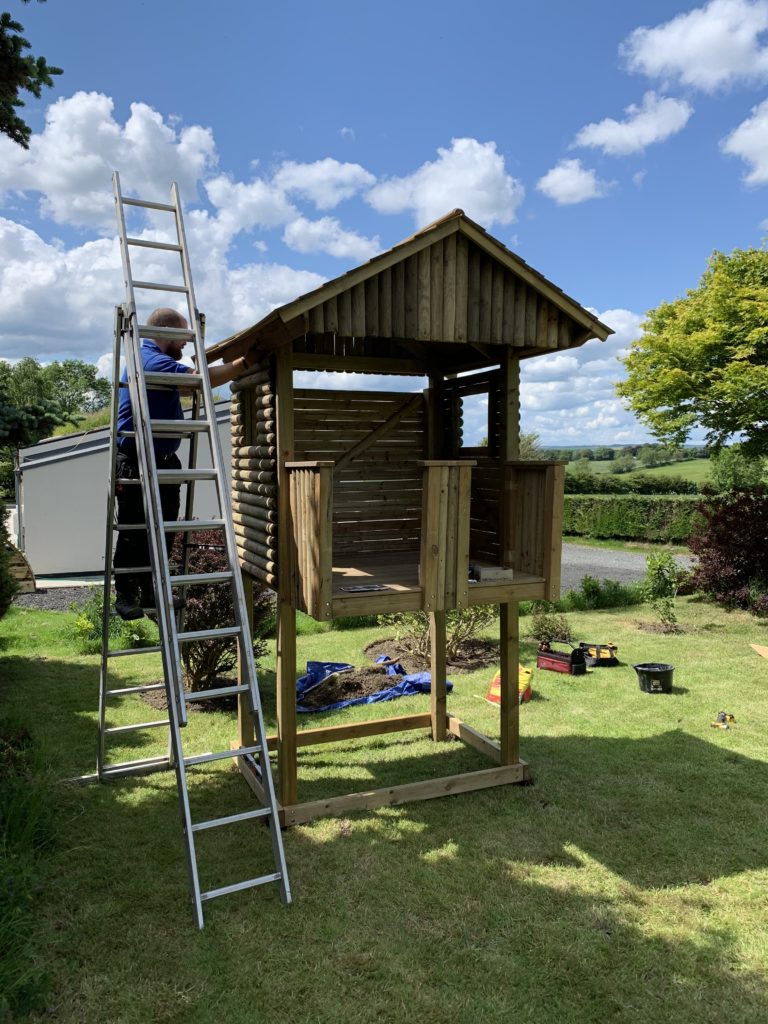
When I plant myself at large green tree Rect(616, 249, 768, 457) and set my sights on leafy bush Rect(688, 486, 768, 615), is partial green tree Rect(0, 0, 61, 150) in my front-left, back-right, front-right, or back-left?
front-right

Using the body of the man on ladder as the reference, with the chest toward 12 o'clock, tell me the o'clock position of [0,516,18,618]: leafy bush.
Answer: The leafy bush is roughly at 8 o'clock from the man on ladder.

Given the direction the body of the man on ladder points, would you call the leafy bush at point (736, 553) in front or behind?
in front

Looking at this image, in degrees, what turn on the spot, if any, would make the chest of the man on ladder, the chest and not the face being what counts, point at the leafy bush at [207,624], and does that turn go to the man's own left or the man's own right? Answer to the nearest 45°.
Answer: approximately 90° to the man's own left

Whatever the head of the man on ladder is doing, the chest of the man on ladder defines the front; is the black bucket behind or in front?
in front

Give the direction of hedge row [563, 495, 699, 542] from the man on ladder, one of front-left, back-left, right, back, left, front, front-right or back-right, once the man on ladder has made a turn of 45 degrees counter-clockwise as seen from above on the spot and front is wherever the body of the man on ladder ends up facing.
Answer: front

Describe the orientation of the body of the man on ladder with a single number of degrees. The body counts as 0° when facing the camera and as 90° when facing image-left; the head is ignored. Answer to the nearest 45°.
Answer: approximately 270°

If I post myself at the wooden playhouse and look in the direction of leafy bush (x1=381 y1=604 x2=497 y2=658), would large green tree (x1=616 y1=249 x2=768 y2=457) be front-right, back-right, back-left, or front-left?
front-right

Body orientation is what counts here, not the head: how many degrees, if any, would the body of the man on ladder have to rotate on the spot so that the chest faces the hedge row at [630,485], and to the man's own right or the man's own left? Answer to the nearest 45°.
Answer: approximately 45° to the man's own left

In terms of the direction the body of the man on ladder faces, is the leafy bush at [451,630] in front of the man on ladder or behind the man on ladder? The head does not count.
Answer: in front

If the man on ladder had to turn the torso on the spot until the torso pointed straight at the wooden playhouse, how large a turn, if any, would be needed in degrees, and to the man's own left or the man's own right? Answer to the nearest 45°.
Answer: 0° — they already face it
